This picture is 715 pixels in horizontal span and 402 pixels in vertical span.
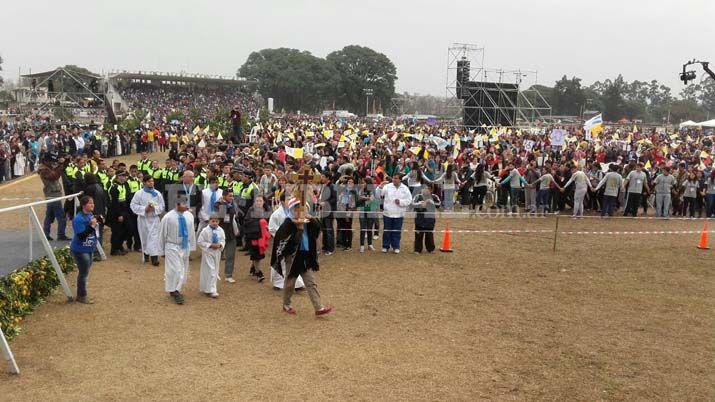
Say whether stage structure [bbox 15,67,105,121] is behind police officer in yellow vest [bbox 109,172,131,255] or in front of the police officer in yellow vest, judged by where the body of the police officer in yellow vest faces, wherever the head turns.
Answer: behind

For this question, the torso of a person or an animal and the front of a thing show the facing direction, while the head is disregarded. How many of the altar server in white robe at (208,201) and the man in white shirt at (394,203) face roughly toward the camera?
2

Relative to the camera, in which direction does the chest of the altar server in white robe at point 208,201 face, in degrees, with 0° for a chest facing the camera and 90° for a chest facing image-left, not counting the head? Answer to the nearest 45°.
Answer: approximately 0°

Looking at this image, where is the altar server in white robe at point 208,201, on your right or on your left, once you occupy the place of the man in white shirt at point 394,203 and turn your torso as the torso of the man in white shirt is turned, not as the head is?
on your right

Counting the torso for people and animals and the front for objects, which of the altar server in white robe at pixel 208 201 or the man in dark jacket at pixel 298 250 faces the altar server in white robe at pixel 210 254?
the altar server in white robe at pixel 208 201

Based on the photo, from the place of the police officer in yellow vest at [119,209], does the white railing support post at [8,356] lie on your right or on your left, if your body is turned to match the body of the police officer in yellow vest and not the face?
on your right

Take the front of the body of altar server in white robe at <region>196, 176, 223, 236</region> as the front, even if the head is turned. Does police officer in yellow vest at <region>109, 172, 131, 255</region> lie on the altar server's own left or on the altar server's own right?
on the altar server's own right

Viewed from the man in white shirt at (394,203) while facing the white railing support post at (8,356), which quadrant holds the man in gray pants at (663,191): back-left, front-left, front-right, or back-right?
back-left
